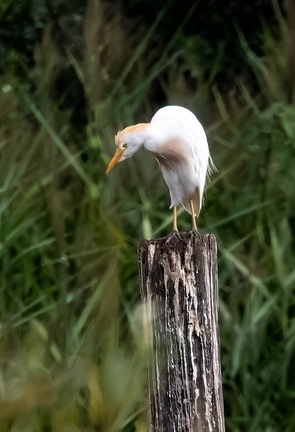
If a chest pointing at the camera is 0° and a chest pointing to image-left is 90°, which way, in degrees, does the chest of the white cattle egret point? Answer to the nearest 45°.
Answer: approximately 45°
